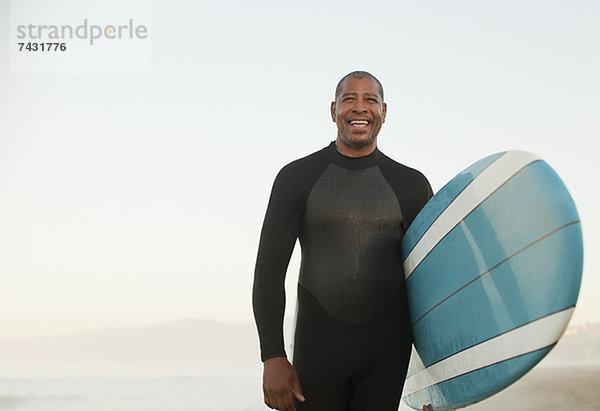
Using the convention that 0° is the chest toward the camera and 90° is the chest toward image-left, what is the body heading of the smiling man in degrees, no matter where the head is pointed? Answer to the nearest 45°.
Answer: approximately 0°

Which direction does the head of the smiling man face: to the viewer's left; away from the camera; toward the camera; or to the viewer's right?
toward the camera
